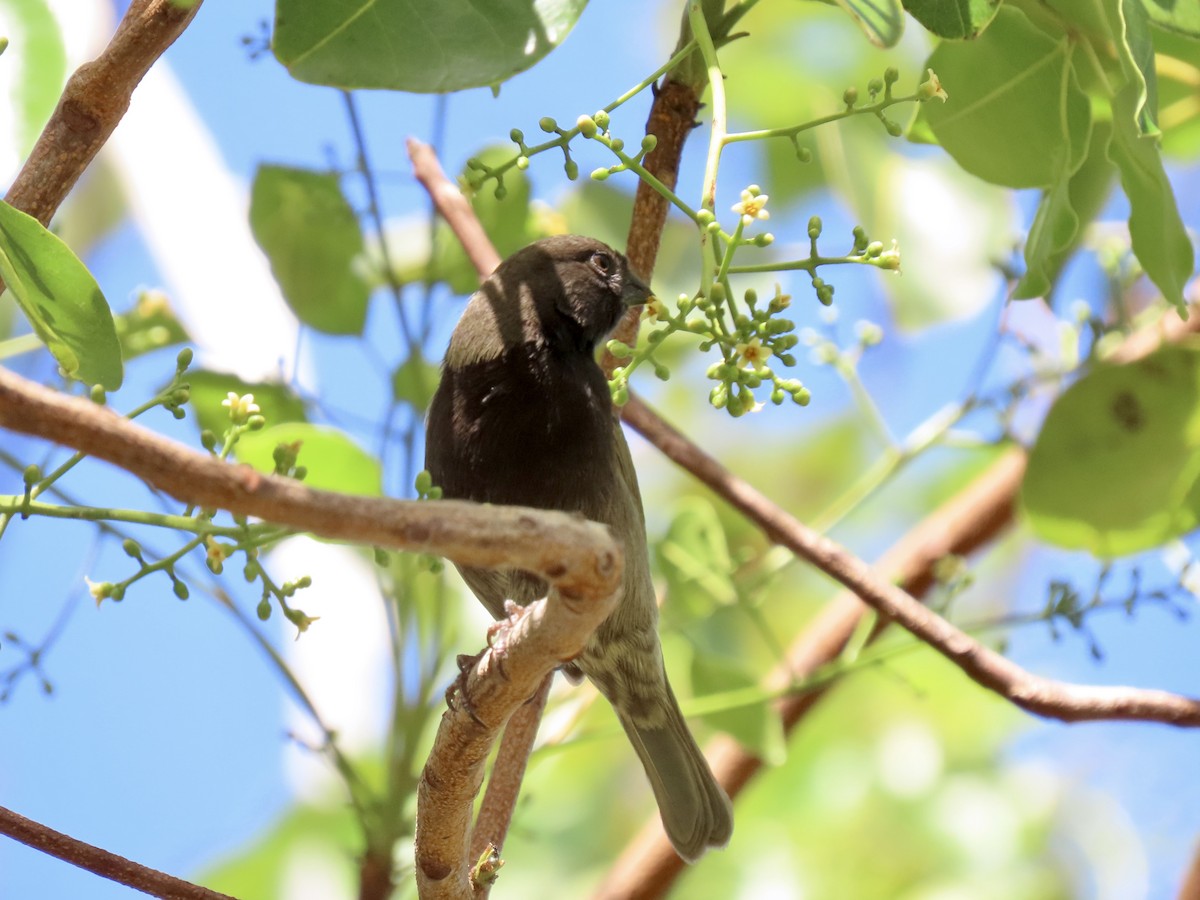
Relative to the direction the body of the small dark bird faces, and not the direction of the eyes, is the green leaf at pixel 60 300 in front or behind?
in front

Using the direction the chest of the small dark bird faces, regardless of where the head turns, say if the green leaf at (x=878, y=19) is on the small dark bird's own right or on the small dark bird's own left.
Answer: on the small dark bird's own left

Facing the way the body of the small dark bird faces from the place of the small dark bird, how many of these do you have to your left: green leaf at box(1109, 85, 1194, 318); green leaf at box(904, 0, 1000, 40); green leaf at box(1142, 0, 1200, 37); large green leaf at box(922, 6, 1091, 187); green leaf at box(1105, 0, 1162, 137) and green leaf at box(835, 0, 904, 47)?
6

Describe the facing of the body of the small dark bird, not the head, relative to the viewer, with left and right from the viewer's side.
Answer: facing the viewer and to the left of the viewer

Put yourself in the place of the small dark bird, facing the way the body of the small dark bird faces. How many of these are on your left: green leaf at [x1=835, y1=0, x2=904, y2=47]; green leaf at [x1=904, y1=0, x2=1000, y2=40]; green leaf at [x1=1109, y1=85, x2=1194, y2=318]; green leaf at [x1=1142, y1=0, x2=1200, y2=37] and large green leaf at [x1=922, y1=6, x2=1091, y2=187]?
5

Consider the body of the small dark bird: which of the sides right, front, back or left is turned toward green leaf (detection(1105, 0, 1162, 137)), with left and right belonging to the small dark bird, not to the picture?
left

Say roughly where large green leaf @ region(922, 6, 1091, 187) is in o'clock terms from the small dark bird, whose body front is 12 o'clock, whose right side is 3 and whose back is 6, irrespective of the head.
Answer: The large green leaf is roughly at 9 o'clock from the small dark bird.

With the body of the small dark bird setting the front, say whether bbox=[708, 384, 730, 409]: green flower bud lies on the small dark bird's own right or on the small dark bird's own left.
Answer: on the small dark bird's own left

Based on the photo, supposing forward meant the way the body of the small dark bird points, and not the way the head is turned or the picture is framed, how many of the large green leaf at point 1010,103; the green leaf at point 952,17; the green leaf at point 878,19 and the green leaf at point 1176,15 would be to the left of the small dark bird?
4

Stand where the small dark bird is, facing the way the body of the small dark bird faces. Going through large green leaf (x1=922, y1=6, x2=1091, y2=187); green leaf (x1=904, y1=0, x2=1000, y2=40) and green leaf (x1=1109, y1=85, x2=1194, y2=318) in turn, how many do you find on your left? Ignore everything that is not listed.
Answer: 3

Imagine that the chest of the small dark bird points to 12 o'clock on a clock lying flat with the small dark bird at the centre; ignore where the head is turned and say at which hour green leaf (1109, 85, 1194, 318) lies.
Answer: The green leaf is roughly at 9 o'clock from the small dark bird.
